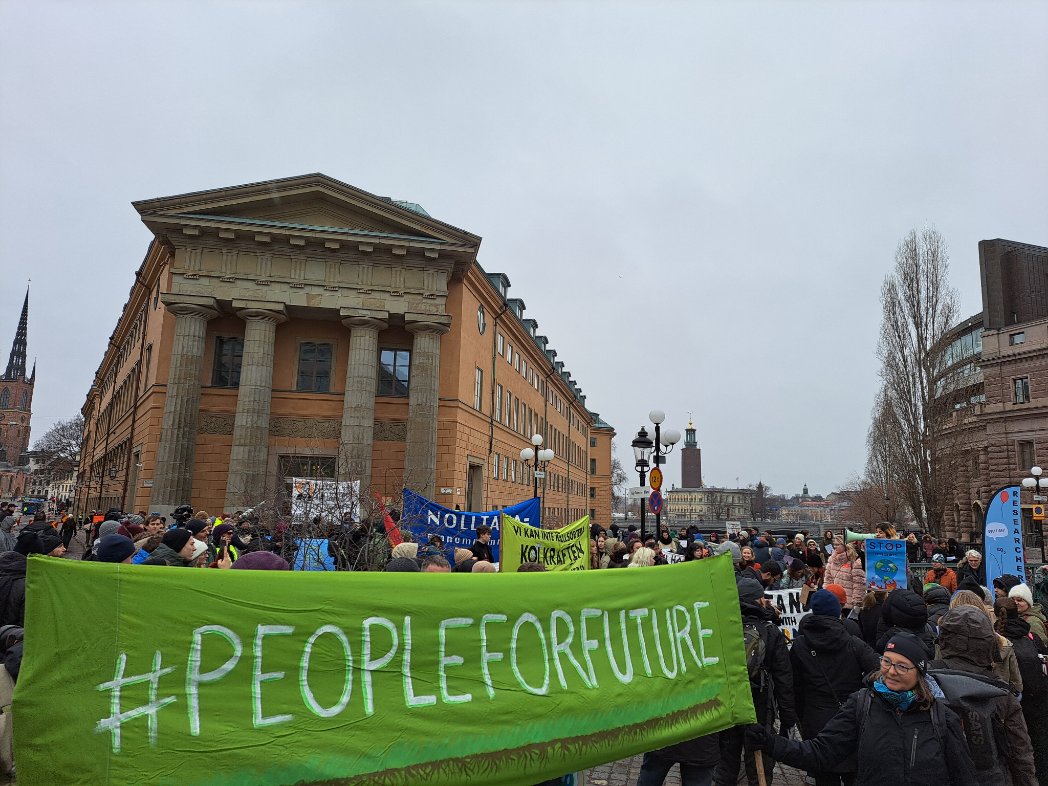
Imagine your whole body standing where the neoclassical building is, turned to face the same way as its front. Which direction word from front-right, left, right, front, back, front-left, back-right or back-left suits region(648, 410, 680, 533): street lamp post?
front-left

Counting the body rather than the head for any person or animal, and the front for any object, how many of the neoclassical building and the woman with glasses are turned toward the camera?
2

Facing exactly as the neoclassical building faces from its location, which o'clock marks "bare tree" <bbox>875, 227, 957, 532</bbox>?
The bare tree is roughly at 9 o'clock from the neoclassical building.

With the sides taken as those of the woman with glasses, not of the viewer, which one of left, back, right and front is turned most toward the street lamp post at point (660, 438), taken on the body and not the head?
back

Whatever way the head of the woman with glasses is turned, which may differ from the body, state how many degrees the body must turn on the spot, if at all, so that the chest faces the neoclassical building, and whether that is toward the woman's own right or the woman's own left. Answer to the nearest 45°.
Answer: approximately 135° to the woman's own right

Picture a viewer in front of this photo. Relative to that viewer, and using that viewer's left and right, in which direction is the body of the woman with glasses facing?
facing the viewer

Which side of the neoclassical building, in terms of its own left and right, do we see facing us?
front

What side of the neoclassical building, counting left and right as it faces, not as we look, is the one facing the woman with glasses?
front

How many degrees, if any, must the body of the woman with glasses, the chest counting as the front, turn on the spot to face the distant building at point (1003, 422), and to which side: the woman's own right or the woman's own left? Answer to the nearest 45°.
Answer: approximately 180°

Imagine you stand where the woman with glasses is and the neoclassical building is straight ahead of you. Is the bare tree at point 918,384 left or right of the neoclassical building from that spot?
right

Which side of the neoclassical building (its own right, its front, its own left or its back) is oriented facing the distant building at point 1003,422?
left

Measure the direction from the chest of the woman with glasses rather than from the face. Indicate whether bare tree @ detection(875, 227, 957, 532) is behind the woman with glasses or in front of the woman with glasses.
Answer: behind
